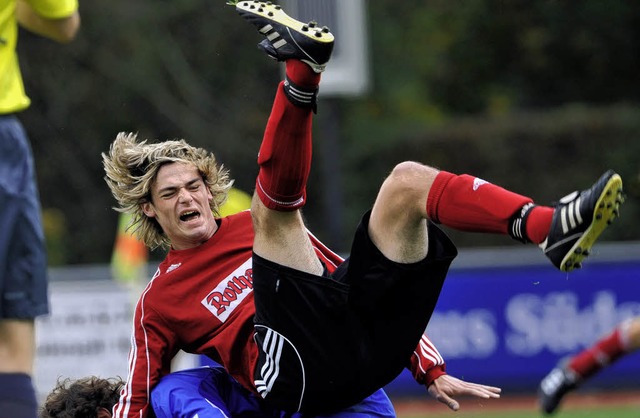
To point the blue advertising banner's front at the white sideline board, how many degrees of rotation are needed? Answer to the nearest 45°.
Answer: approximately 90° to its right

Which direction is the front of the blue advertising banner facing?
toward the camera

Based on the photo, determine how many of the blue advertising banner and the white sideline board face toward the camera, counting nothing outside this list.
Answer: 2

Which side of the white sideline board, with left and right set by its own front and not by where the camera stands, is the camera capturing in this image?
front

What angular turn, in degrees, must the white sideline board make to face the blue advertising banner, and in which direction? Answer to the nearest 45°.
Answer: approximately 90° to its left
